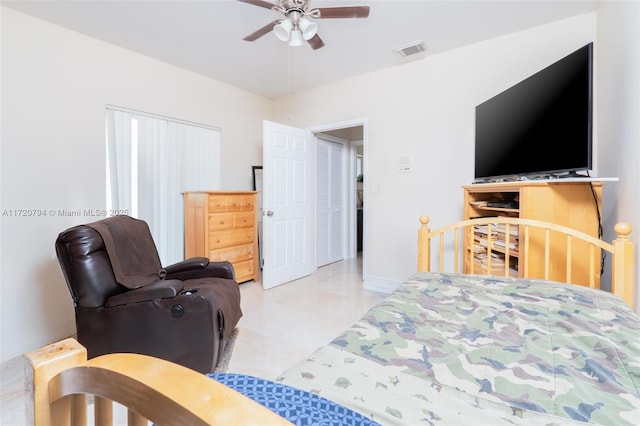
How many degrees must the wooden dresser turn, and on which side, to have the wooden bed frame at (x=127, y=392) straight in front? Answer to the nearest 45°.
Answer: approximately 45° to its right

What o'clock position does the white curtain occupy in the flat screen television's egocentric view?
The white curtain is roughly at 1 o'clock from the flat screen television.

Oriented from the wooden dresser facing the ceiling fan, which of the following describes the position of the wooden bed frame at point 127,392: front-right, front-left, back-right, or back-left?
front-right

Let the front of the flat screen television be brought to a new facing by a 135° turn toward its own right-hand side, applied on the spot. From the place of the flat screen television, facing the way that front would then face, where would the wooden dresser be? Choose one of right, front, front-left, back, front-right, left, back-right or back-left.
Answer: left

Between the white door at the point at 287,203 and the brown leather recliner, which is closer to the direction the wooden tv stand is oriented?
the brown leather recliner

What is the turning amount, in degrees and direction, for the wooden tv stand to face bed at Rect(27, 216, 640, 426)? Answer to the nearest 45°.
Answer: approximately 45° to its left

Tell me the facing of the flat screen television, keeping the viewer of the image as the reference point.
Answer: facing the viewer and to the left of the viewer

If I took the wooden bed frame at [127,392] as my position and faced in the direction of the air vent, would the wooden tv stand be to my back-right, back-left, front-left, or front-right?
front-right

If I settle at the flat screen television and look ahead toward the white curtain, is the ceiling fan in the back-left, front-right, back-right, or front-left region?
front-left

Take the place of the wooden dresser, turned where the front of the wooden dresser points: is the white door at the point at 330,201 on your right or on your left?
on your left

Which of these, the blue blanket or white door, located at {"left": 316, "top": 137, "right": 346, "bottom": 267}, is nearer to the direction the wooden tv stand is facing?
the blue blanket

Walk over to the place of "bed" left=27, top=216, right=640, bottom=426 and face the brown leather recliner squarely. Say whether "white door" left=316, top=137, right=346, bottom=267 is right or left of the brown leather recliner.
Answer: right

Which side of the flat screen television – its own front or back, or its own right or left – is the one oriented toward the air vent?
right

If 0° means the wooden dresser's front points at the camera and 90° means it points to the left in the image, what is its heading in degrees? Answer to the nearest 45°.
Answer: approximately 315°

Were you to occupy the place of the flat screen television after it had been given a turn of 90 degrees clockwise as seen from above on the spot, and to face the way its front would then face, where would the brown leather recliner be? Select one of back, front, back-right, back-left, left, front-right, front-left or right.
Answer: left

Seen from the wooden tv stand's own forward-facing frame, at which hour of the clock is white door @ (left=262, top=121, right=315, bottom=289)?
The white door is roughly at 2 o'clock from the wooden tv stand.
